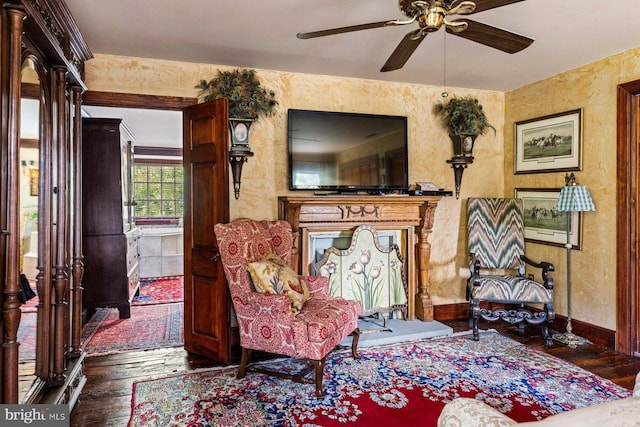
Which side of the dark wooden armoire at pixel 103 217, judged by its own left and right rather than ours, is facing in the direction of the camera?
right

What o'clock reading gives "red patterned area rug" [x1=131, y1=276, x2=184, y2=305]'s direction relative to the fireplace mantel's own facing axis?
The red patterned area rug is roughly at 4 o'clock from the fireplace mantel.

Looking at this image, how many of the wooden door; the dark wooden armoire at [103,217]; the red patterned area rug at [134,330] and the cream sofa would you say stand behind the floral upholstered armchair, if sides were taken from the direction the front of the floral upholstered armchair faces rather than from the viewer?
3

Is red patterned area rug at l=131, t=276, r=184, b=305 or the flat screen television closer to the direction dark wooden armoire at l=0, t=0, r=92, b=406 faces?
the flat screen television

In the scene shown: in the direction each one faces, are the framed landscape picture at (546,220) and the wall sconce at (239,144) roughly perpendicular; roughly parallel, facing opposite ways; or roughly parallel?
roughly perpendicular

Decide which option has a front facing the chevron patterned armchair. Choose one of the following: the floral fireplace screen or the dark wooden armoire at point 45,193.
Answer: the dark wooden armoire

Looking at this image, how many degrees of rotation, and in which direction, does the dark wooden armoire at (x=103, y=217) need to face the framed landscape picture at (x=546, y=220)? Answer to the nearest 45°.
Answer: approximately 45° to its right

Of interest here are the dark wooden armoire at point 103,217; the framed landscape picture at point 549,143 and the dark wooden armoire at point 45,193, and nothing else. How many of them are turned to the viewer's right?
2

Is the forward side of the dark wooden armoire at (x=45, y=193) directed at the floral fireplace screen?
yes
